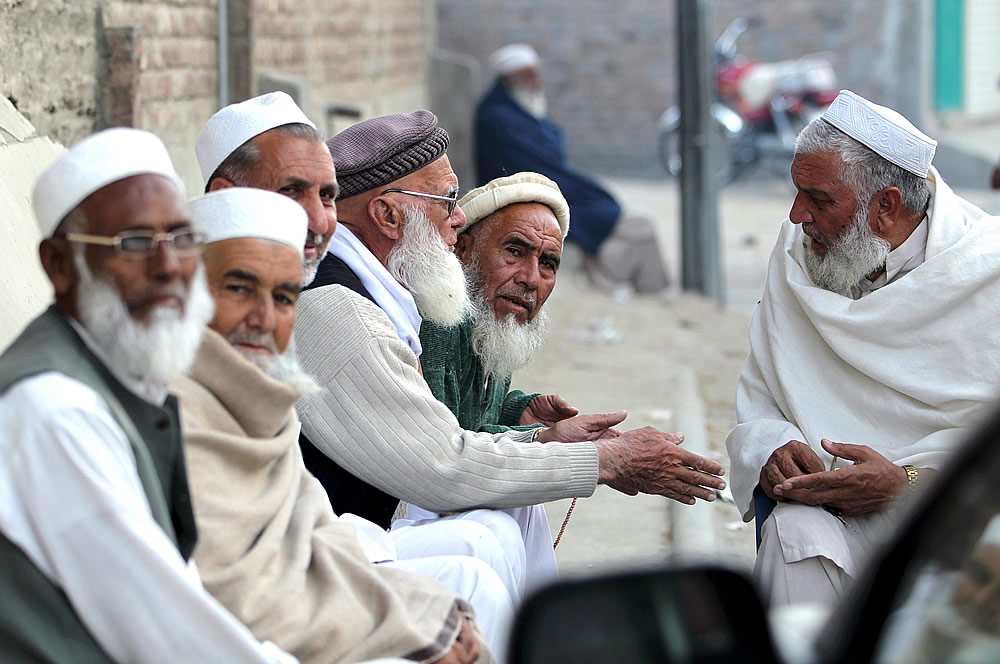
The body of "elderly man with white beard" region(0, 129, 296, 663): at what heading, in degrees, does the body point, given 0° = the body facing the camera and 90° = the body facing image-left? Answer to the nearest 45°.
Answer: approximately 315°

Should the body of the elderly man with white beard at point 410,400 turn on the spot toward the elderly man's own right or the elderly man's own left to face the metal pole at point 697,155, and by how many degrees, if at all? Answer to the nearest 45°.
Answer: approximately 90° to the elderly man's own left

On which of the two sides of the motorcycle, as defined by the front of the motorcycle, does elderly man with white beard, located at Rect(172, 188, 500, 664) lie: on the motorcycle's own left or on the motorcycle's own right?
on the motorcycle's own left

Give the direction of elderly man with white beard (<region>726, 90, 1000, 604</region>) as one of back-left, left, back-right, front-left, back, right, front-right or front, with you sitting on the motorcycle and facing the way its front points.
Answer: left

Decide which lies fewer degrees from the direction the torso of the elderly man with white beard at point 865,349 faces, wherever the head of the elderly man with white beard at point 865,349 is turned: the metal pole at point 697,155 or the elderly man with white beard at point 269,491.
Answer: the elderly man with white beard

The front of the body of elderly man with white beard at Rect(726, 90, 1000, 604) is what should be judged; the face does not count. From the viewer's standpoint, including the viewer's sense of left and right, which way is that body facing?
facing the viewer and to the left of the viewer

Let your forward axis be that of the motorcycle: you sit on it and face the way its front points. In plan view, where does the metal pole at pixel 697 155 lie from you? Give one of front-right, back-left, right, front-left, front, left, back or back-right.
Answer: left

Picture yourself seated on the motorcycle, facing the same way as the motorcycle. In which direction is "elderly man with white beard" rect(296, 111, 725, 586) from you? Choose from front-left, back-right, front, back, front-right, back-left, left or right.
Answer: left

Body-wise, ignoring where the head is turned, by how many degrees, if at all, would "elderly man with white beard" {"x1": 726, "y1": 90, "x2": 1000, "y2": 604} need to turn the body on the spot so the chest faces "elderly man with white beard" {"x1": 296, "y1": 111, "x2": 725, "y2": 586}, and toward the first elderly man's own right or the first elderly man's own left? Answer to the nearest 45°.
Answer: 0° — they already face them

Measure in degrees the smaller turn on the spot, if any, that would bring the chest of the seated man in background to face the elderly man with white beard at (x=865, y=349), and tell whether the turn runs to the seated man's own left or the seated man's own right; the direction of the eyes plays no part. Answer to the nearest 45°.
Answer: approximately 45° to the seated man's own right

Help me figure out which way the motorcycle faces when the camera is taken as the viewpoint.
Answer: facing to the left of the viewer

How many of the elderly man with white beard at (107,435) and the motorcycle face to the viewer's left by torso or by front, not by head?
1

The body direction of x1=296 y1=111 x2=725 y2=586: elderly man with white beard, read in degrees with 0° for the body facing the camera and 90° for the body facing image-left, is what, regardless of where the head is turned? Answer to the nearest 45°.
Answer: approximately 270°

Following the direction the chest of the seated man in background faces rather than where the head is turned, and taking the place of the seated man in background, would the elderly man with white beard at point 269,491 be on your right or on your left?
on your right
